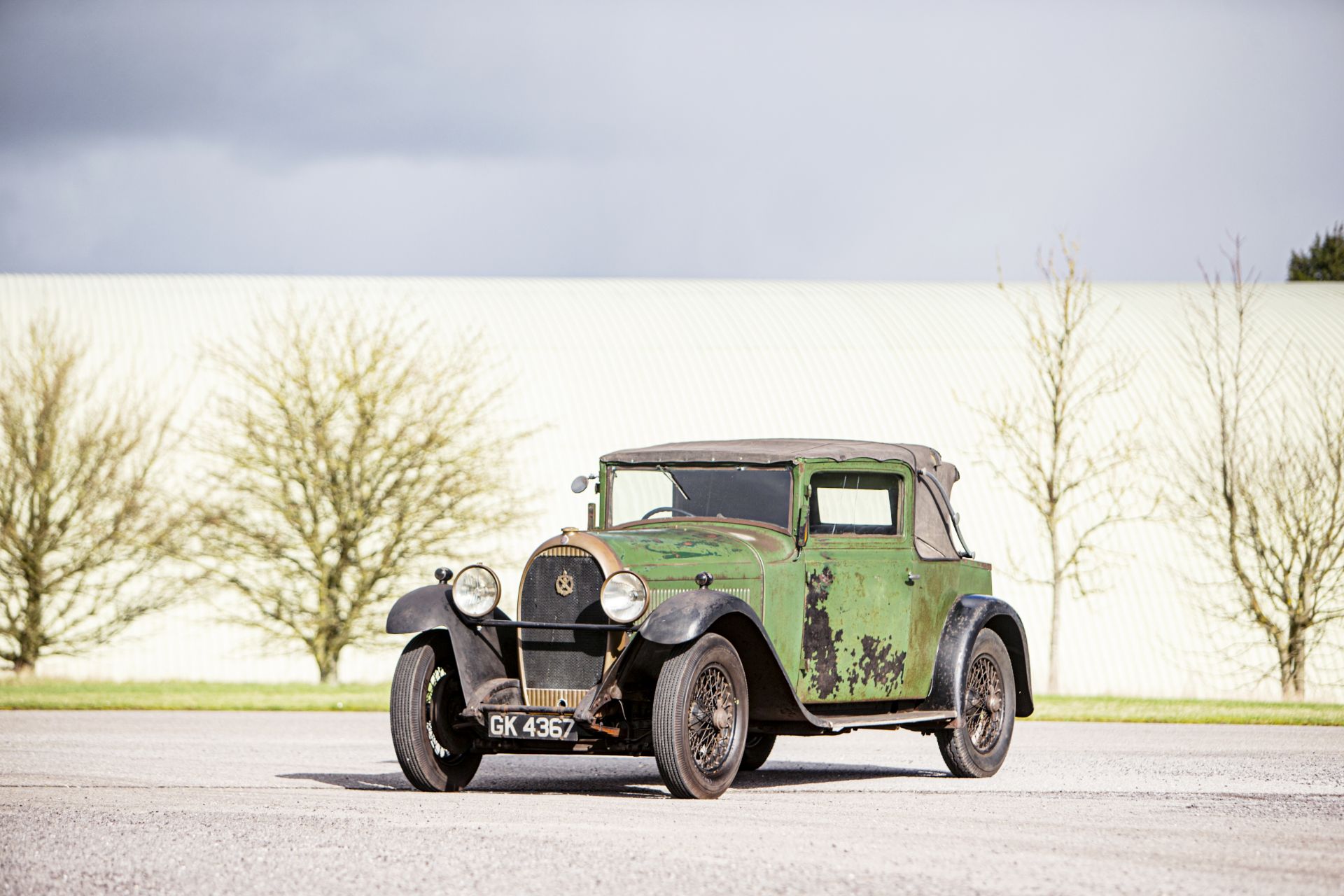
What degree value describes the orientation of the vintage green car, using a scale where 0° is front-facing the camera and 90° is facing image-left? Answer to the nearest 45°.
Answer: approximately 45°

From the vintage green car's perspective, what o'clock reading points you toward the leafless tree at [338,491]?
The leafless tree is roughly at 4 o'clock from the vintage green car.

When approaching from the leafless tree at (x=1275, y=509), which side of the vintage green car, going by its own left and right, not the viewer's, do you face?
back

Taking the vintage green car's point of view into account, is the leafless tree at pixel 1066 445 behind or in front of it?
behind

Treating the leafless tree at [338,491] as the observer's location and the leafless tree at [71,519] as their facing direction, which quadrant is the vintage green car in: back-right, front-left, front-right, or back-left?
back-left

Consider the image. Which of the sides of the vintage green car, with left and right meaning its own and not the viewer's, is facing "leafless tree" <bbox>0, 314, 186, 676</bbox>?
right
